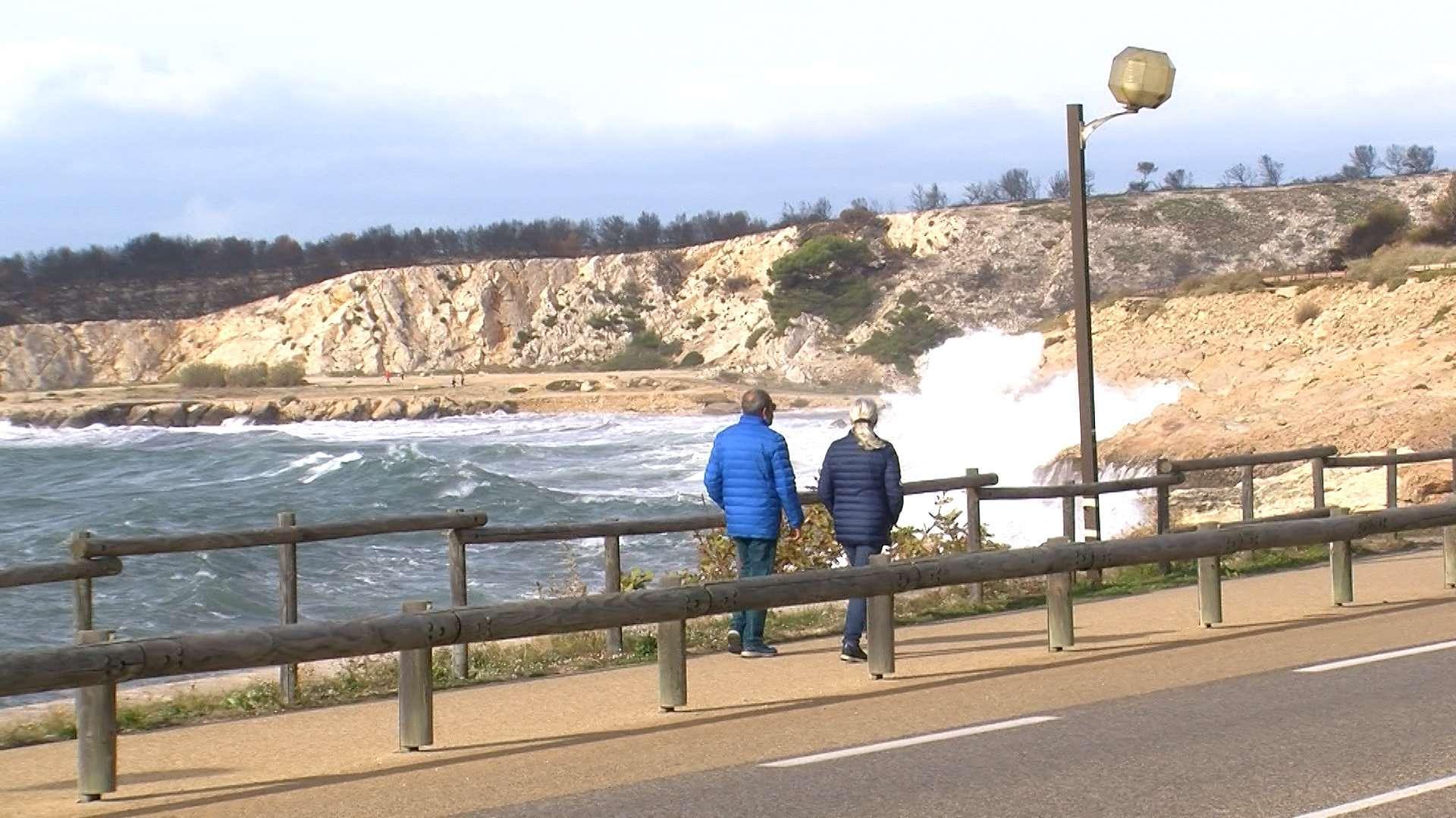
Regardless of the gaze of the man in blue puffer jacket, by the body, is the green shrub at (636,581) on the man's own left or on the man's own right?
on the man's own left

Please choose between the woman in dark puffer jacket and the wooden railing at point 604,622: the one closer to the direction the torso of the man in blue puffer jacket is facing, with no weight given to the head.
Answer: the woman in dark puffer jacket

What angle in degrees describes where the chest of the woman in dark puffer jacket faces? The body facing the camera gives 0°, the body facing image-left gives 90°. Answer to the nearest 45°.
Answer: approximately 180°

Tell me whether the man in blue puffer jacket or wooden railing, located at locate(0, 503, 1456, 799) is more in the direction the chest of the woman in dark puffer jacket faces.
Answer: the man in blue puffer jacket

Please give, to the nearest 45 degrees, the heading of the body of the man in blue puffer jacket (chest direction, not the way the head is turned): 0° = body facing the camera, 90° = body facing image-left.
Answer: approximately 225°

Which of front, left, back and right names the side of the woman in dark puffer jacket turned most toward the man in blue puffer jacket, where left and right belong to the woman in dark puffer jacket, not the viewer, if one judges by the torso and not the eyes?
left

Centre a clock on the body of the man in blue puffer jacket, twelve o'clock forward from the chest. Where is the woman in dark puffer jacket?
The woman in dark puffer jacket is roughly at 2 o'clock from the man in blue puffer jacket.

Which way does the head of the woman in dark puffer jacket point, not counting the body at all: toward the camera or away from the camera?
away from the camera

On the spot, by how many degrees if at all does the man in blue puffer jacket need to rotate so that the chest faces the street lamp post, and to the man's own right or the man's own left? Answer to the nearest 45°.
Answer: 0° — they already face it
